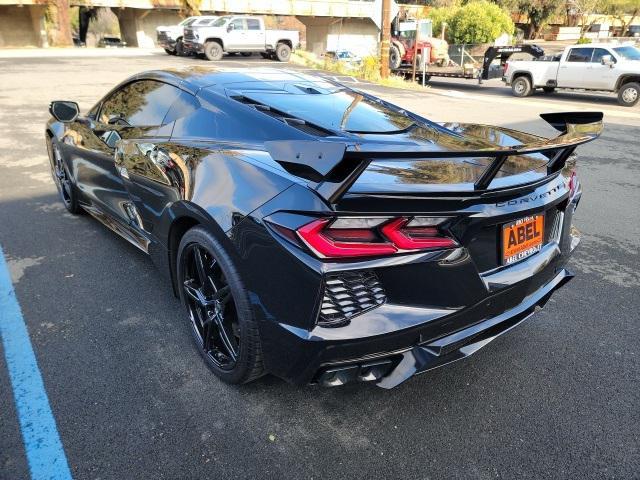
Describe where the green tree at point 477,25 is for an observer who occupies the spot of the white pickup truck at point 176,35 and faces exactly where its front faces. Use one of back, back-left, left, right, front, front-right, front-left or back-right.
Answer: back-left

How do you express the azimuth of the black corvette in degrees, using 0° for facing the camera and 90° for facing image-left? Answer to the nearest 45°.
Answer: approximately 135°

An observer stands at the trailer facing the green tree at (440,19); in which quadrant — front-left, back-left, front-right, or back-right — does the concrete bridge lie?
front-left

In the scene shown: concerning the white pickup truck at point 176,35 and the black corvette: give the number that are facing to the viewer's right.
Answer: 0

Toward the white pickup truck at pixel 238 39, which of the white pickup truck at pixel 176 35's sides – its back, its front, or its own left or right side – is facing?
left

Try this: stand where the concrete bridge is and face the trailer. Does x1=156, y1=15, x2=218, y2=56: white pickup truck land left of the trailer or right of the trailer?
right

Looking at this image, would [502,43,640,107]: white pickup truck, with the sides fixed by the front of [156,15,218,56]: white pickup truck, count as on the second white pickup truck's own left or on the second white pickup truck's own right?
on the second white pickup truck's own left

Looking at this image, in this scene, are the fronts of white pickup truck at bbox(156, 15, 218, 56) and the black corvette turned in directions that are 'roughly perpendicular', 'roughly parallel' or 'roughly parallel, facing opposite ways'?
roughly perpendicular

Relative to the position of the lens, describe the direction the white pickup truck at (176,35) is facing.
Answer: facing the viewer and to the left of the viewer
